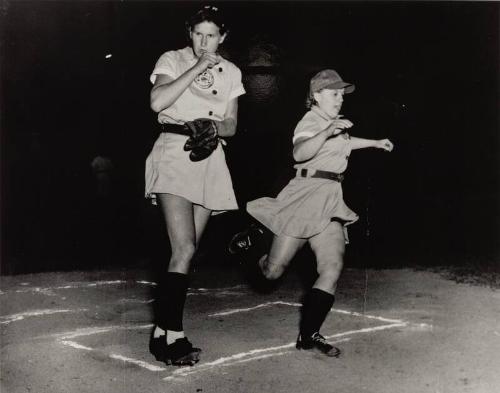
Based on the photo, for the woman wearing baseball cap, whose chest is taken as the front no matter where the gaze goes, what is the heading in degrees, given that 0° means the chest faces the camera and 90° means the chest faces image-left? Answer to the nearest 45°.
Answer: approximately 315°

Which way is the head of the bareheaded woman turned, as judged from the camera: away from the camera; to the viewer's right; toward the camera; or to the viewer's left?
toward the camera

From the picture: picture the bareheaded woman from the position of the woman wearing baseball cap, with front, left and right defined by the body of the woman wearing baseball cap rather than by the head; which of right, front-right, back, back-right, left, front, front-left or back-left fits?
right
